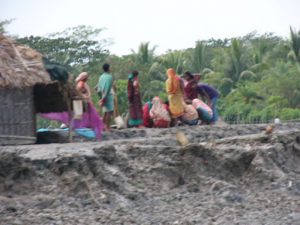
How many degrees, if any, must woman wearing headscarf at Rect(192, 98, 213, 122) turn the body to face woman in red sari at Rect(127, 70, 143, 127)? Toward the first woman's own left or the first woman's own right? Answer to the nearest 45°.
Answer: approximately 45° to the first woman's own left

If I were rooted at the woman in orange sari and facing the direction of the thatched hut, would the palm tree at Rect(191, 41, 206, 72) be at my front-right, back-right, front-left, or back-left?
back-right

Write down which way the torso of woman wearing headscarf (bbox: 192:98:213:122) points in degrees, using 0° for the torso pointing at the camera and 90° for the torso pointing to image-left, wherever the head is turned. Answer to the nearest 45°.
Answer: approximately 90°

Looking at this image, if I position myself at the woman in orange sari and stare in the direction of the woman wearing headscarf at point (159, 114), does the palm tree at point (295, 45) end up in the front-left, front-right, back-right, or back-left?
back-right

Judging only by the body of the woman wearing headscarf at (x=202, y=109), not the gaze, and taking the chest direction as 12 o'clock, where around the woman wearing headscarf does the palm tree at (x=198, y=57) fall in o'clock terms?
The palm tree is roughly at 3 o'clock from the woman wearing headscarf.

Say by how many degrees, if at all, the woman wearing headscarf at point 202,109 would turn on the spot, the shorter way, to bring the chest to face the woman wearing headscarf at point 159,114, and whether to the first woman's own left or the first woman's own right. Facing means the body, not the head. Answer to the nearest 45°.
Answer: approximately 45° to the first woman's own left

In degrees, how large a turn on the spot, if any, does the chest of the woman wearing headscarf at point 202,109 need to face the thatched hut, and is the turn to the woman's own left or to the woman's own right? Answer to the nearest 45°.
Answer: approximately 45° to the woman's own left

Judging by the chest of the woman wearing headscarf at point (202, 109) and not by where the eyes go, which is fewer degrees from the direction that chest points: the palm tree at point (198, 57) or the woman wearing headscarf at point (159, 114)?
the woman wearing headscarf
